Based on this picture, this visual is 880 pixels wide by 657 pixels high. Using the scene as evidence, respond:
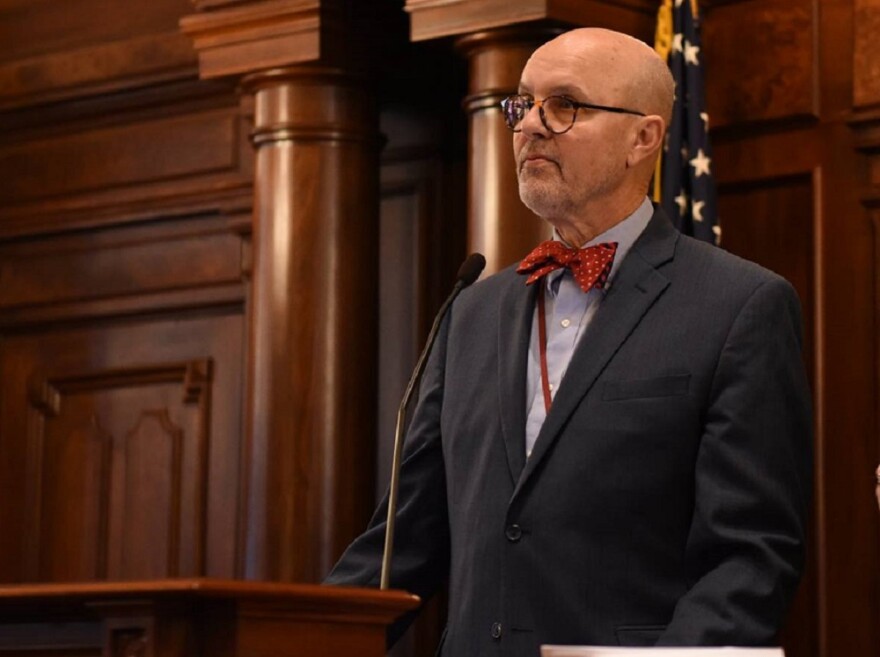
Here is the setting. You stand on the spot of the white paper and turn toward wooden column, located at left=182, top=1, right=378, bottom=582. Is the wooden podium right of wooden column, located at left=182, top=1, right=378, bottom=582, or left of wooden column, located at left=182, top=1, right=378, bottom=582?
left

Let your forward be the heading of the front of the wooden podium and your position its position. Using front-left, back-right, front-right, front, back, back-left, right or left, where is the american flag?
back

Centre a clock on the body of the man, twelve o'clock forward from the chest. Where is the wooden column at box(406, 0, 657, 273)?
The wooden column is roughly at 4 o'clock from the man.

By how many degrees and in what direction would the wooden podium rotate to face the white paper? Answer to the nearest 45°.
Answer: approximately 90° to its left

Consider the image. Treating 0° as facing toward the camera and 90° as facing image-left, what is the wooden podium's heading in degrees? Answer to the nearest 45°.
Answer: approximately 45°

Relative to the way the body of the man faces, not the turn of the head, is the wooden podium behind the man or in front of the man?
in front

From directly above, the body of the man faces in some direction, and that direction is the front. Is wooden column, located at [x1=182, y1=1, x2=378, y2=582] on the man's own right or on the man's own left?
on the man's own right

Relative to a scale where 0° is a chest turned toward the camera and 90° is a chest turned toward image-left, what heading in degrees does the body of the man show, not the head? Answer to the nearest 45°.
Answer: approximately 45°

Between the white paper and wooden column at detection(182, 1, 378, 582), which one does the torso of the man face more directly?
the white paper
